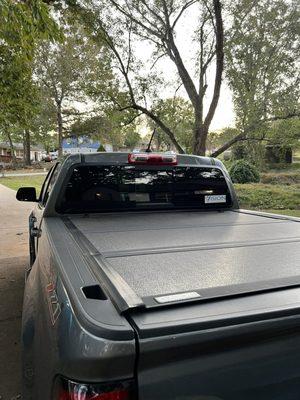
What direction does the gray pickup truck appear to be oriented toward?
away from the camera

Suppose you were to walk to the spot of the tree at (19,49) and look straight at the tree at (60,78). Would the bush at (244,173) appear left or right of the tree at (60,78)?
right

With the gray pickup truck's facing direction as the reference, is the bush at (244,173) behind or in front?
in front

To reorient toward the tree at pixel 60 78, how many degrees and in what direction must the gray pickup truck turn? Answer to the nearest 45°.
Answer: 0° — it already faces it

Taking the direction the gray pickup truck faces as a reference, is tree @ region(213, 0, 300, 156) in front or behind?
in front

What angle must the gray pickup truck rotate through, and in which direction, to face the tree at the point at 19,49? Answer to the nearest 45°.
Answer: approximately 45° to its left
